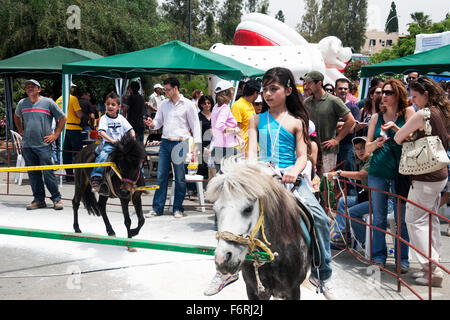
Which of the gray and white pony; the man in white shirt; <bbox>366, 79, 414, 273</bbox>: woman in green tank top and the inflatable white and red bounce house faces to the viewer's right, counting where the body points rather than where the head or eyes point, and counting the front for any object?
the inflatable white and red bounce house

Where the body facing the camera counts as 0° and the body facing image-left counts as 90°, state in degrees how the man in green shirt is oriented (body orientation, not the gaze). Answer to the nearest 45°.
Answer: approximately 45°

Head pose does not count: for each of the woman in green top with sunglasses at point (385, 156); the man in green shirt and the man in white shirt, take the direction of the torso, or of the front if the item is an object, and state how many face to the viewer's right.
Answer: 0

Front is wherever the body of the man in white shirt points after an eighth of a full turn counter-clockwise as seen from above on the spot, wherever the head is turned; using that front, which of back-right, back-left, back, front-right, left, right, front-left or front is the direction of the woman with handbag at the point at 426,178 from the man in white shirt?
front-left

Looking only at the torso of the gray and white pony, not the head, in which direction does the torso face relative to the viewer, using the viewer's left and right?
facing the viewer and to the left of the viewer

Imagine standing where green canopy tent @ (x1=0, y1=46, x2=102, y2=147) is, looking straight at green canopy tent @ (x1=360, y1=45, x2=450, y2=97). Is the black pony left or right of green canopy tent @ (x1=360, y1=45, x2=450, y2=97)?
right

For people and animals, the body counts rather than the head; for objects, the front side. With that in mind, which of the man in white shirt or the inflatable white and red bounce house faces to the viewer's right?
the inflatable white and red bounce house

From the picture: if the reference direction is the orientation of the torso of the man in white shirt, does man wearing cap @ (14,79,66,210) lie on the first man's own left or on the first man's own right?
on the first man's own right

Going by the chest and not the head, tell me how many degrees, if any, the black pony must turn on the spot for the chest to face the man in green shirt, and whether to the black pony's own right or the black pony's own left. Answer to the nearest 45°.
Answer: approximately 45° to the black pony's own left

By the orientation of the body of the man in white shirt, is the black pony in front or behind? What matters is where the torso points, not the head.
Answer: in front

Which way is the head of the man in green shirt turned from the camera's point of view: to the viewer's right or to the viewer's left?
to the viewer's left

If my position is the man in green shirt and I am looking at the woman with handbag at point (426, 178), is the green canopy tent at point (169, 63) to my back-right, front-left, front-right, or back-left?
back-right
